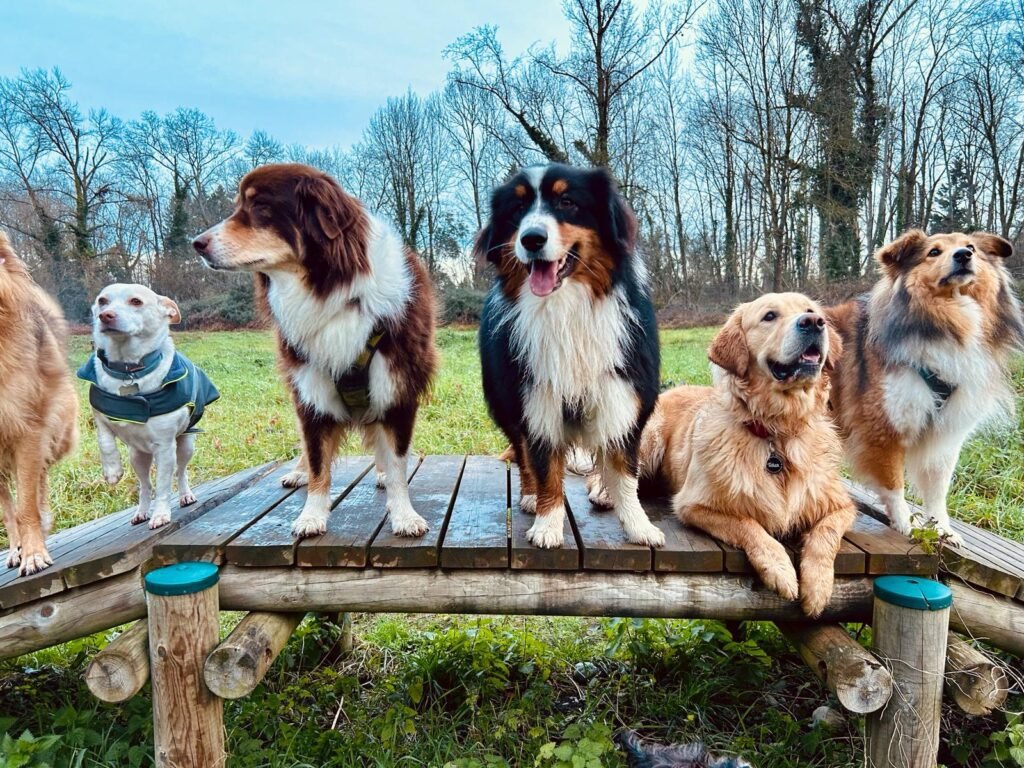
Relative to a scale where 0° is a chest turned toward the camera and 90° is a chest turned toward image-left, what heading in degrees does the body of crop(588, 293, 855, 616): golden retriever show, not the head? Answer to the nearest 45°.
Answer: approximately 315°

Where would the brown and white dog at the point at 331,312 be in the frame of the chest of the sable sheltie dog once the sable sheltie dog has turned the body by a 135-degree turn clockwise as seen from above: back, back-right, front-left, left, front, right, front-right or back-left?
front-left

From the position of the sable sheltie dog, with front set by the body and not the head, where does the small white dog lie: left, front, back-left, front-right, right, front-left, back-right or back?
right

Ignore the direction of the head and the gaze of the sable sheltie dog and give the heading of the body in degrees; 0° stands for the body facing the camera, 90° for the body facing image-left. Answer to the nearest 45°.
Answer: approximately 315°

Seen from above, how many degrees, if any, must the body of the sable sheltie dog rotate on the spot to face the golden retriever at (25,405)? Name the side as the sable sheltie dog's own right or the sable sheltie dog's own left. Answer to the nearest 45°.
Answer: approximately 90° to the sable sheltie dog's own right

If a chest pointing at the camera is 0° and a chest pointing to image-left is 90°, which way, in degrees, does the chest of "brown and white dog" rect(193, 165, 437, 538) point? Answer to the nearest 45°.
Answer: approximately 0°

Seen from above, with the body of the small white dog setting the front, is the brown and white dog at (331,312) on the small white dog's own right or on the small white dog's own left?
on the small white dog's own left

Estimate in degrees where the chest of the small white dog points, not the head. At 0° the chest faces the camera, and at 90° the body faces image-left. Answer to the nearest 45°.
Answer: approximately 45°

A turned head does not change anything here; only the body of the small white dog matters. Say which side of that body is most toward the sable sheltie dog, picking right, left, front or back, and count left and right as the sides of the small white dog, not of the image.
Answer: left

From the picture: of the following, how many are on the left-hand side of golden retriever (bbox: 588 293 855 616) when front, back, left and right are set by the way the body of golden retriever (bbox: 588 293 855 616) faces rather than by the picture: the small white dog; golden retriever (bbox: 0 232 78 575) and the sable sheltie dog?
1
